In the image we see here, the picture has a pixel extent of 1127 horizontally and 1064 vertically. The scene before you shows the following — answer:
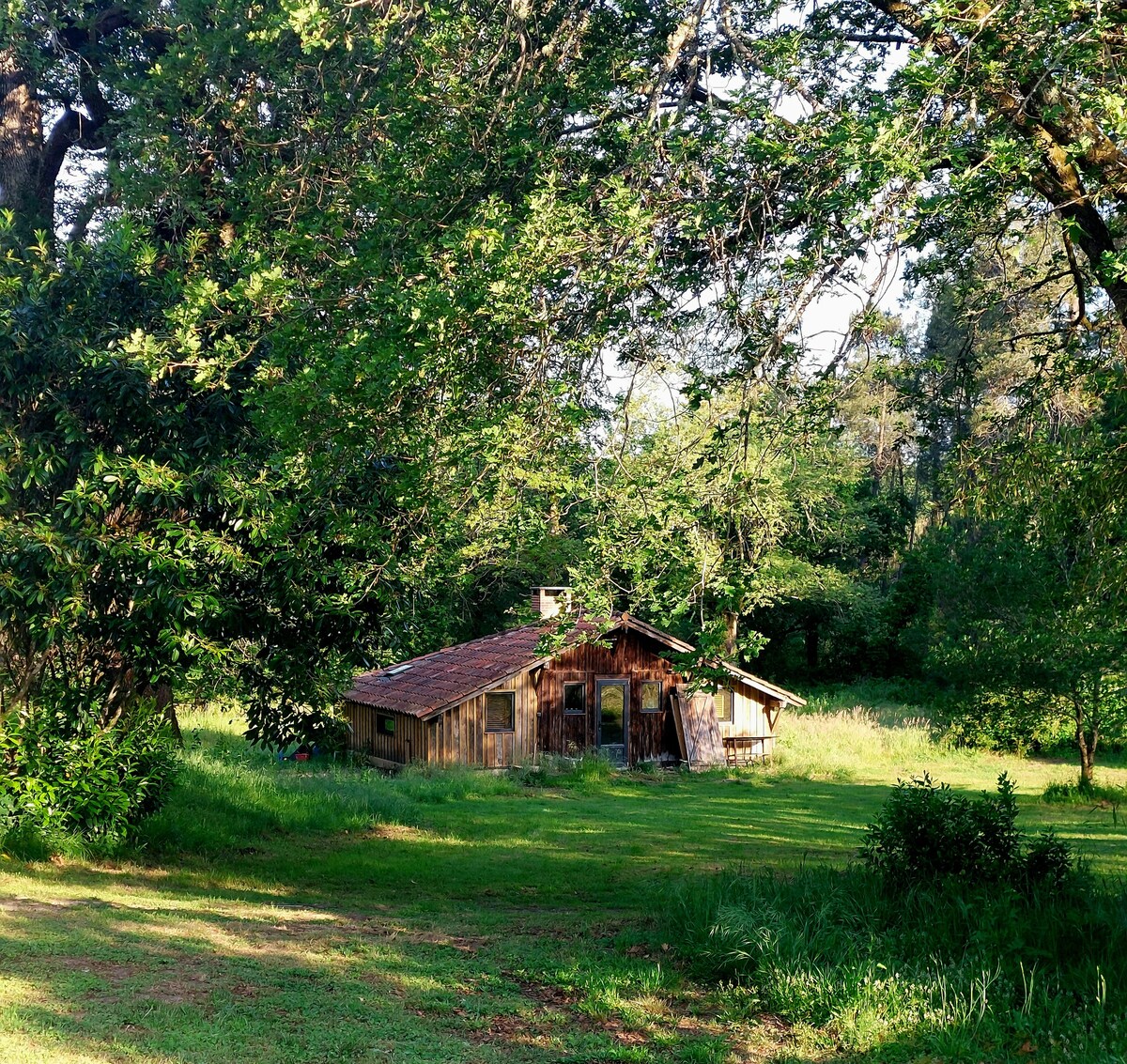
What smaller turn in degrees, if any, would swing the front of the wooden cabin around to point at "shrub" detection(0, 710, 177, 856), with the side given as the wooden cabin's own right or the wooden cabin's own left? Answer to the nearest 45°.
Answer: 0° — it already faces it

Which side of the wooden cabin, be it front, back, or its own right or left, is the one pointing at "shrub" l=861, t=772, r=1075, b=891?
front

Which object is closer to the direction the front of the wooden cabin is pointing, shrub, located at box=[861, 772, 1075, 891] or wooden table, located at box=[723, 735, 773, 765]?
the shrub

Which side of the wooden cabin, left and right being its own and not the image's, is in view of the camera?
front

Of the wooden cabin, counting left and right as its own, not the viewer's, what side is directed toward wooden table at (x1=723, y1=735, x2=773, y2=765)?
left
